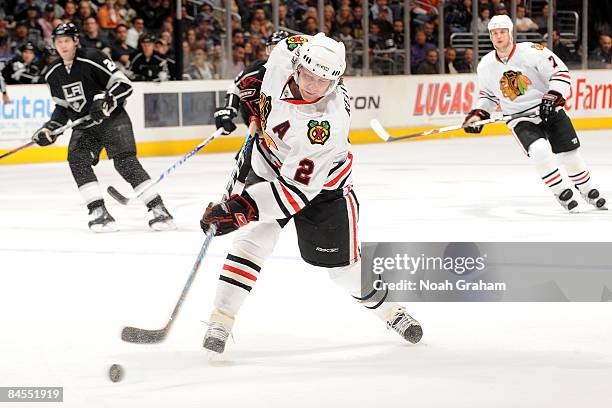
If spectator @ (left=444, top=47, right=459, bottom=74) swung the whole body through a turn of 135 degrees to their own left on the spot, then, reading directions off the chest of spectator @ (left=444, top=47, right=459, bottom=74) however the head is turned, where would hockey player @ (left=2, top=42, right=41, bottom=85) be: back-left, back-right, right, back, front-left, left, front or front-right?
back

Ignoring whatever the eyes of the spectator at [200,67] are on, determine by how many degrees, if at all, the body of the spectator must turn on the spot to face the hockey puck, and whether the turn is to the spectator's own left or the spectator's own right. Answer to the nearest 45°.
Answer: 0° — they already face it

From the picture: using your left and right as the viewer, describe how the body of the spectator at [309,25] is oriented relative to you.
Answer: facing the viewer

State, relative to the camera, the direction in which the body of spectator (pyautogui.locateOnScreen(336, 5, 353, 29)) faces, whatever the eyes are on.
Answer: toward the camera

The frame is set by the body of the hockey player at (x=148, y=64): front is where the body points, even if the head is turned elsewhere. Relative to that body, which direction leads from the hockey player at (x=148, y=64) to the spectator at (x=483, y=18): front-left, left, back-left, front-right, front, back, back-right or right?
back-left

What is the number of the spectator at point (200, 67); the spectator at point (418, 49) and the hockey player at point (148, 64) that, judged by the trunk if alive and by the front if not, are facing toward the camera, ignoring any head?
3

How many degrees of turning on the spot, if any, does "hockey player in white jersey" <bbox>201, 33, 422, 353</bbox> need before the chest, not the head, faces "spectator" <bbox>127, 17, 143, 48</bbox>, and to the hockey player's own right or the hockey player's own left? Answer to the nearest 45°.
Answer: approximately 135° to the hockey player's own right

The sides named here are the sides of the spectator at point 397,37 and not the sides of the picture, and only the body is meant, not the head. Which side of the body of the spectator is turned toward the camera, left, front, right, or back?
front

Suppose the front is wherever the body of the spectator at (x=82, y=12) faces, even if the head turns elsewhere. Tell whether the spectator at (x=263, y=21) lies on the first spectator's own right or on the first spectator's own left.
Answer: on the first spectator's own left

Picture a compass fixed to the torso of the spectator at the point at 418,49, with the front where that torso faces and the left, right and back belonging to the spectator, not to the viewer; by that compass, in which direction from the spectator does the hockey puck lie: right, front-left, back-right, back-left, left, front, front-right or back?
front

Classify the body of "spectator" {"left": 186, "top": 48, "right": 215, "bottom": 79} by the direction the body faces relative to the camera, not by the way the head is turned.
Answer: toward the camera
